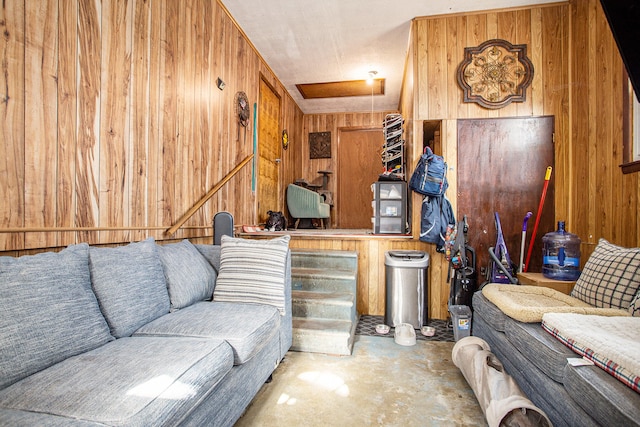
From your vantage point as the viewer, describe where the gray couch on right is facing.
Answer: facing the viewer and to the left of the viewer

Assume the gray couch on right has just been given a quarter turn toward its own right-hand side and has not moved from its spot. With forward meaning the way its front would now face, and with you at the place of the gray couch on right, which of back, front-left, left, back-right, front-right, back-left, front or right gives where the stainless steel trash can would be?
front

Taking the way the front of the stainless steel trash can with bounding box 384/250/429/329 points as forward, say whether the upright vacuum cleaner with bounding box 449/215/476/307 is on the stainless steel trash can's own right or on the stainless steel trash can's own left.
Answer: on the stainless steel trash can's own left

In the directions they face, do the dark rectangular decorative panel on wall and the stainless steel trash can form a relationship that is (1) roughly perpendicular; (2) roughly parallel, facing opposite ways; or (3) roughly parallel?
roughly parallel

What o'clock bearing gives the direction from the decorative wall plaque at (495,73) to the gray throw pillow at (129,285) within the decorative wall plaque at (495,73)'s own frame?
The gray throw pillow is roughly at 1 o'clock from the decorative wall plaque.

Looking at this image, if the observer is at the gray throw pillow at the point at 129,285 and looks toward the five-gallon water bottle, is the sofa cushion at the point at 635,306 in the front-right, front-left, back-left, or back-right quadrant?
front-right

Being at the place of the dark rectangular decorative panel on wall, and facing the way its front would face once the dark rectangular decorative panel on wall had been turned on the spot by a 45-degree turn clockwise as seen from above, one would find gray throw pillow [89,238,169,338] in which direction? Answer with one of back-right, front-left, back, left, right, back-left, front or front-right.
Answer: front-left

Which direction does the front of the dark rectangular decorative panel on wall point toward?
toward the camera

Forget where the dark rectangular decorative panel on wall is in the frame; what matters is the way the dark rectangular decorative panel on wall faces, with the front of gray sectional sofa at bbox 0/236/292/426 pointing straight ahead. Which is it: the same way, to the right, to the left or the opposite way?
to the right

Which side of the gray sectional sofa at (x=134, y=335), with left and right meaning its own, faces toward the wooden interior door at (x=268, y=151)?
left

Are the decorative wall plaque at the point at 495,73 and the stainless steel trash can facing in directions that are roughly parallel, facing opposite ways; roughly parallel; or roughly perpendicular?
roughly parallel

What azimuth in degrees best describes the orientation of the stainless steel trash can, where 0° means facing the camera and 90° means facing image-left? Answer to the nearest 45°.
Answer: approximately 0°

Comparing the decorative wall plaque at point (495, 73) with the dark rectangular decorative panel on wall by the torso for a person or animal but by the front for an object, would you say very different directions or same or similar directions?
same or similar directions
